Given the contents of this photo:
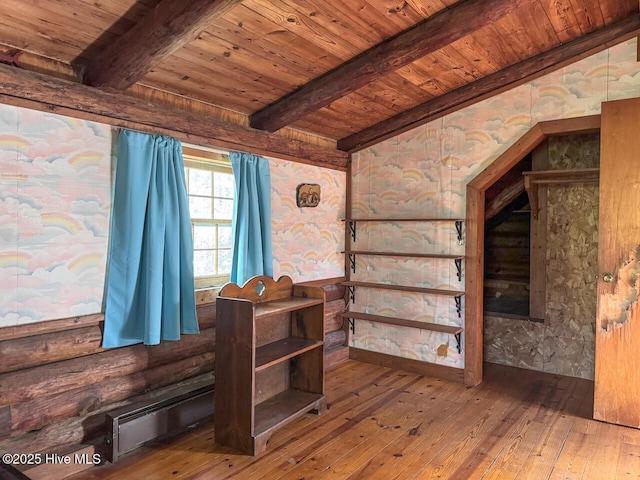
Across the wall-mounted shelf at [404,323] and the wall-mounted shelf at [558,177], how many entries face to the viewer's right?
0

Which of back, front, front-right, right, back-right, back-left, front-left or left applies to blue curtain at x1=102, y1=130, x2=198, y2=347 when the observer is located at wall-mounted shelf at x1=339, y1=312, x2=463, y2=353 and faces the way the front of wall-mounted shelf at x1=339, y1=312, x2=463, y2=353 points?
front

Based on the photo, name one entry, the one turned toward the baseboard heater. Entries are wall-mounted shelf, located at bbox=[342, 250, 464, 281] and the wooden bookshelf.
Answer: the wall-mounted shelf

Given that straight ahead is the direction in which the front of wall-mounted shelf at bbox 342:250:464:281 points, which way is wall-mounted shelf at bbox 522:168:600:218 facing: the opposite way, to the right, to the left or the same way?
the same way

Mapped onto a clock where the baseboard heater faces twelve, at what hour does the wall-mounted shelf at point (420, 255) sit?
The wall-mounted shelf is roughly at 10 o'clock from the baseboard heater.

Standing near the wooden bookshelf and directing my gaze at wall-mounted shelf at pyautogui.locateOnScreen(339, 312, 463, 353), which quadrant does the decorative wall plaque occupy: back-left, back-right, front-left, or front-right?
front-left

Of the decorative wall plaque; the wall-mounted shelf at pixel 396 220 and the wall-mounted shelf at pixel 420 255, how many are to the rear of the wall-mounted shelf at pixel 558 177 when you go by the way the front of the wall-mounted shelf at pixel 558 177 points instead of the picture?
0

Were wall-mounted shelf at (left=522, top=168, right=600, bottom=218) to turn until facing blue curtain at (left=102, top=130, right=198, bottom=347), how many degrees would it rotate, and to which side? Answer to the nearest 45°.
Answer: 0° — it already faces it

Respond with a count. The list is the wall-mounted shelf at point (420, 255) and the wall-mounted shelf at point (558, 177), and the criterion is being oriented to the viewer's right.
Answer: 0

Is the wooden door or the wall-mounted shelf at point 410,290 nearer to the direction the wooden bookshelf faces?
the wooden door

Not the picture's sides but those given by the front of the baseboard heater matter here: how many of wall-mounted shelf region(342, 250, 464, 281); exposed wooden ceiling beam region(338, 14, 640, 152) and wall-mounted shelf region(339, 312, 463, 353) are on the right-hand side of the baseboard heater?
0

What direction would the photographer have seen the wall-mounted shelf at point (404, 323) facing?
facing the viewer and to the left of the viewer

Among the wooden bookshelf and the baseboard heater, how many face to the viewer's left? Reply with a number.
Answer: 0

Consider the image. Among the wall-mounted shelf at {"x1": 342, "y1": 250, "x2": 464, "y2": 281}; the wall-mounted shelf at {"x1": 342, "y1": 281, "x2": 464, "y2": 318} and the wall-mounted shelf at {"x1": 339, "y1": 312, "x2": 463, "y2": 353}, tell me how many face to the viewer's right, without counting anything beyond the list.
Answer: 0

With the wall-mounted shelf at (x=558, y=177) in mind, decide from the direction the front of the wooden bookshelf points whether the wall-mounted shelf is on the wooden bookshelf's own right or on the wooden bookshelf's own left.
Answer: on the wooden bookshelf's own left
